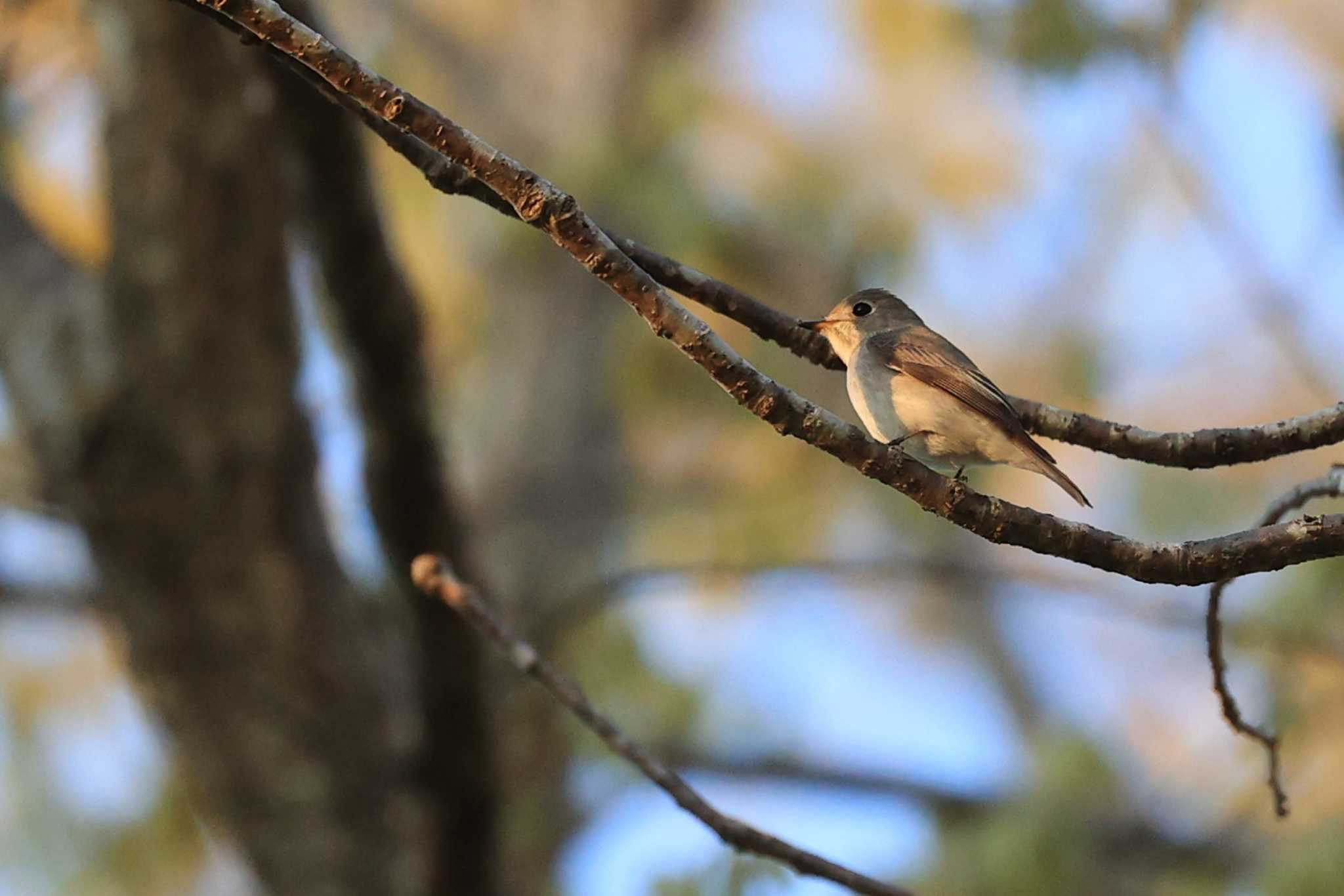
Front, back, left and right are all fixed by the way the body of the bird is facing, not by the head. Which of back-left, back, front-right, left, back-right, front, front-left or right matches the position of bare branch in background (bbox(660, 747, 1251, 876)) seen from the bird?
right

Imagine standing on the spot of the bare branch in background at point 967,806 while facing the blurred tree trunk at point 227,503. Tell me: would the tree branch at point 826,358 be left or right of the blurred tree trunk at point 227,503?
left

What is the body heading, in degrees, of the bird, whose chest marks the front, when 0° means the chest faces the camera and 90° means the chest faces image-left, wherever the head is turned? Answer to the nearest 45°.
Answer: approximately 90°
